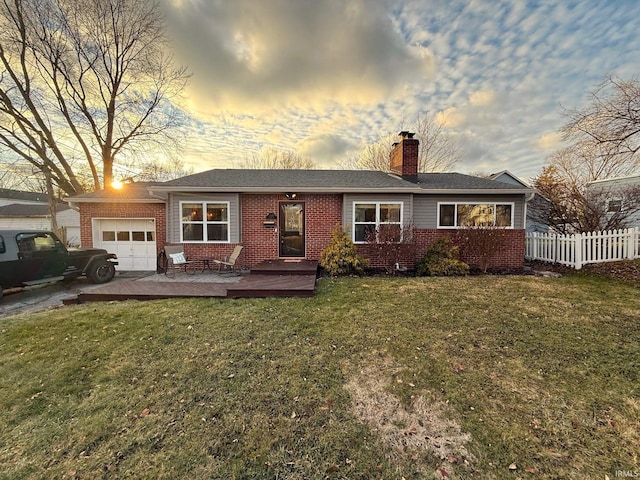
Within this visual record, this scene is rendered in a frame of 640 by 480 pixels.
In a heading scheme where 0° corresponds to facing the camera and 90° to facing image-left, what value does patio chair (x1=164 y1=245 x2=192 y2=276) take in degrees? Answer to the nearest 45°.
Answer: approximately 315°

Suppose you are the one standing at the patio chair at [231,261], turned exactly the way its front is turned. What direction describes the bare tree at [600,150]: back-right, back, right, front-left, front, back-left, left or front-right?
back-left

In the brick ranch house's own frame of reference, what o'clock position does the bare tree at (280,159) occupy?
The bare tree is roughly at 6 o'clock from the brick ranch house.

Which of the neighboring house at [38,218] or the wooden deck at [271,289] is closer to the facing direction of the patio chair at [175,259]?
the wooden deck

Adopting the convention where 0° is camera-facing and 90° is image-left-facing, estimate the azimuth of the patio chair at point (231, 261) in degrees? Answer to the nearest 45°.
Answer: approximately 45°

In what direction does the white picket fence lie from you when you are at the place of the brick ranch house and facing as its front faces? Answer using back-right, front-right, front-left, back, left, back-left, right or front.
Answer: left

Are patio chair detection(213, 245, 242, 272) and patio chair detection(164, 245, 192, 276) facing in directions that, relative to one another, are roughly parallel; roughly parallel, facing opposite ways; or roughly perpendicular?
roughly perpendicular

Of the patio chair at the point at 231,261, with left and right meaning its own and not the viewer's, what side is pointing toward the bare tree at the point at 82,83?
right

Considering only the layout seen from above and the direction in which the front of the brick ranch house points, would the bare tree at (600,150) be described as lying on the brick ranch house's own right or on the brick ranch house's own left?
on the brick ranch house's own left

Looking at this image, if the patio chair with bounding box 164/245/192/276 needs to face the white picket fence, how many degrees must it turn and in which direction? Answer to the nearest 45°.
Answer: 0° — it already faces it
